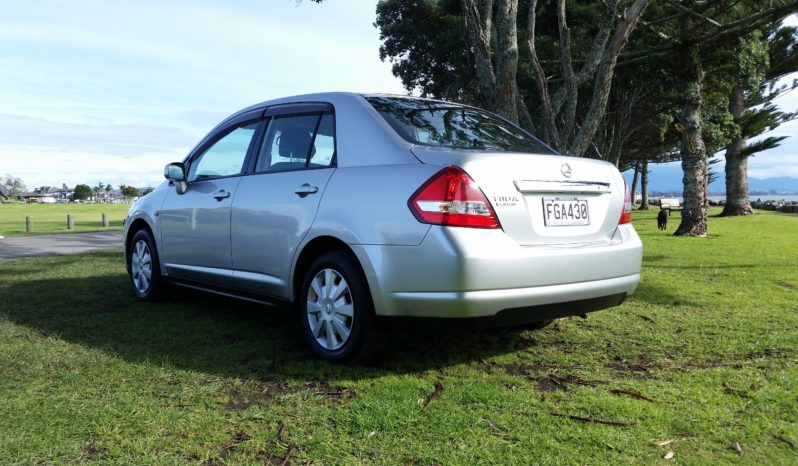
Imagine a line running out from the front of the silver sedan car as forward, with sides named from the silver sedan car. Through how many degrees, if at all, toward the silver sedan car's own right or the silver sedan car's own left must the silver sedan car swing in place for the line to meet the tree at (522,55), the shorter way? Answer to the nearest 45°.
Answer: approximately 45° to the silver sedan car's own right

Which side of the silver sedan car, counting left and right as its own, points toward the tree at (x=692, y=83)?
right

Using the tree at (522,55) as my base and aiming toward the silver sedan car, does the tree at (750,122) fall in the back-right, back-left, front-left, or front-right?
back-left

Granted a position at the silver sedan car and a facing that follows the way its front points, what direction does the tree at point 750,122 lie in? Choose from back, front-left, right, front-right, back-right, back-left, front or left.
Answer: right

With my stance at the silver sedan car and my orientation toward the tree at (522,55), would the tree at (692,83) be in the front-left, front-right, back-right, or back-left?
front-right

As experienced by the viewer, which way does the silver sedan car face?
facing away from the viewer and to the left of the viewer
